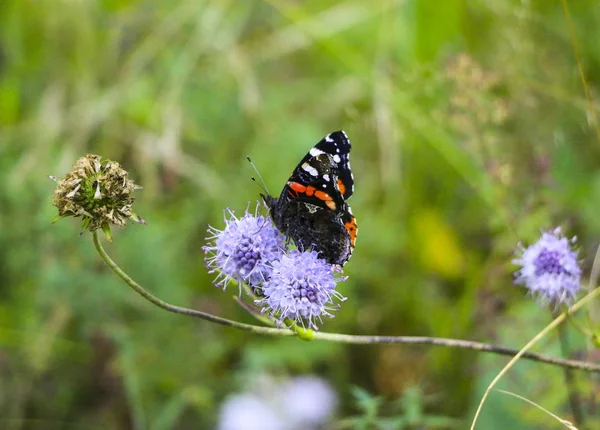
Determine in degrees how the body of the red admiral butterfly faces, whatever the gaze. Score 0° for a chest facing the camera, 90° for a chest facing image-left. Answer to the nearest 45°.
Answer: approximately 90°
